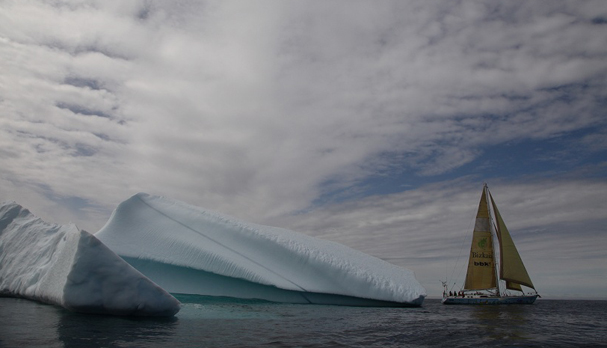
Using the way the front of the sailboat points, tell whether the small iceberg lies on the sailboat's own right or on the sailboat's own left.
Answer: on the sailboat's own right

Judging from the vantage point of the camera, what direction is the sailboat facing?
facing to the right of the viewer

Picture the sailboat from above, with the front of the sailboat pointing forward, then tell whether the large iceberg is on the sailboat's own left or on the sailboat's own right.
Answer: on the sailboat's own right
